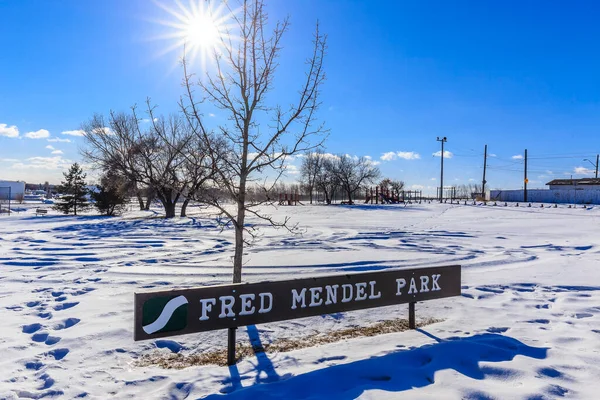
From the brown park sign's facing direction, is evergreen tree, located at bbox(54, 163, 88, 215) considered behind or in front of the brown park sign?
behind

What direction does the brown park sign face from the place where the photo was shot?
facing the viewer and to the right of the viewer
